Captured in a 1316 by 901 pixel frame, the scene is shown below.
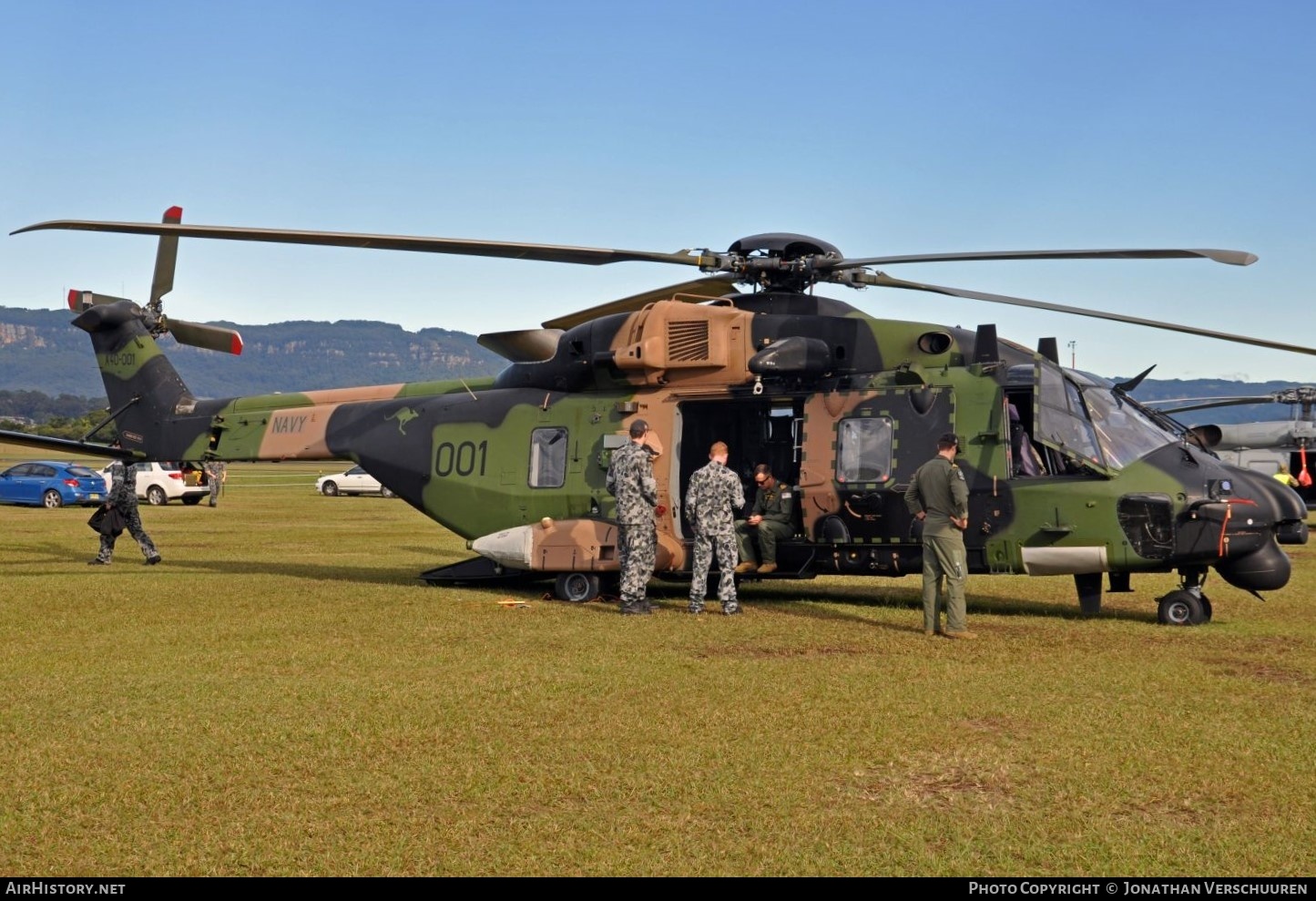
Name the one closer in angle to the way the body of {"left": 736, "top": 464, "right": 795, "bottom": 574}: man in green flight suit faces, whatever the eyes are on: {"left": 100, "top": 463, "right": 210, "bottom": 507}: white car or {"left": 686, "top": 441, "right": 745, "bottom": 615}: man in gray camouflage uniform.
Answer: the man in gray camouflage uniform

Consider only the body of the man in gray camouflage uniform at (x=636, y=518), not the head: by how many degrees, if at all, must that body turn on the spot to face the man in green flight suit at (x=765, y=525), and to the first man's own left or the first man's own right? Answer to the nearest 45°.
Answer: approximately 45° to the first man's own right

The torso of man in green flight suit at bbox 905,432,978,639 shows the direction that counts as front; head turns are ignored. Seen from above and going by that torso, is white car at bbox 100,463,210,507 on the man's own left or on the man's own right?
on the man's own left

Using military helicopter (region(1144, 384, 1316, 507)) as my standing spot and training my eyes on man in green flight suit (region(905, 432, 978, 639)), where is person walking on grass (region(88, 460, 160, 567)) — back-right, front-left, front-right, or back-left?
front-right

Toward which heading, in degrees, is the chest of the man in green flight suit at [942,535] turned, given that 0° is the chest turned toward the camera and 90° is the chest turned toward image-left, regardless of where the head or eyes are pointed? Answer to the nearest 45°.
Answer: approximately 225°

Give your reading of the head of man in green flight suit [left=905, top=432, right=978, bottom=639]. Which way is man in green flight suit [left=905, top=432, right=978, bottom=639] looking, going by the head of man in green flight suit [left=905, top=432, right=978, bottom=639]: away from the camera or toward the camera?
away from the camera

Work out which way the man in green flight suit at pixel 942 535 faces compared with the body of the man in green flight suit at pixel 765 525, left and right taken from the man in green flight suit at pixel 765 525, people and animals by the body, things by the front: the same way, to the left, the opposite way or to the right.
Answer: the opposite way

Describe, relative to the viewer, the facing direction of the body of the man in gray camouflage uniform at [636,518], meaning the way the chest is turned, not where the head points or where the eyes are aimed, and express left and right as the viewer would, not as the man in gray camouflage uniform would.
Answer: facing away from the viewer and to the right of the viewer

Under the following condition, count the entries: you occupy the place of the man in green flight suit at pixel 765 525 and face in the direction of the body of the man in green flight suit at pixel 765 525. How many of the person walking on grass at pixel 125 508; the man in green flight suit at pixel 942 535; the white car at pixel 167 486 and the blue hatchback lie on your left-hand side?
1

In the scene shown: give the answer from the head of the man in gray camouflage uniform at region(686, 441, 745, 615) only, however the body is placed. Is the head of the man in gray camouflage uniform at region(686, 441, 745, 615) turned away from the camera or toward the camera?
away from the camera

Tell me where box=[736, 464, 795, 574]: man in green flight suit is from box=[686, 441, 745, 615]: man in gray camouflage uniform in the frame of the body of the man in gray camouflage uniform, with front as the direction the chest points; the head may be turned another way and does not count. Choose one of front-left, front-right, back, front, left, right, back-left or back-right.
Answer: front-right

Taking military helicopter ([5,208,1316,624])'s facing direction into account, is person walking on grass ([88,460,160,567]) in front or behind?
behind

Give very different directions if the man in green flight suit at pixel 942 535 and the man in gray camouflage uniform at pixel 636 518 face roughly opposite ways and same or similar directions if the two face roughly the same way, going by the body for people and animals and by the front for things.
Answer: same or similar directions

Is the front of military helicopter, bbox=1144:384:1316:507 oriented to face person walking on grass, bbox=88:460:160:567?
no

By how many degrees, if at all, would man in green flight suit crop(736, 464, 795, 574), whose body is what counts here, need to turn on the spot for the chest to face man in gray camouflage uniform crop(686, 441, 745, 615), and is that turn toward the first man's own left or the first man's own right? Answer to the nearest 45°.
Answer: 0° — they already face them

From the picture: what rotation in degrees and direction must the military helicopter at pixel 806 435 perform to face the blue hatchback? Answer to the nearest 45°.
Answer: approximately 135° to its left

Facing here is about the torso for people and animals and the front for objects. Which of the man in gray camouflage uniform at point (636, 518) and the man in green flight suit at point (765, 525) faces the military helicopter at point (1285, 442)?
the man in gray camouflage uniform

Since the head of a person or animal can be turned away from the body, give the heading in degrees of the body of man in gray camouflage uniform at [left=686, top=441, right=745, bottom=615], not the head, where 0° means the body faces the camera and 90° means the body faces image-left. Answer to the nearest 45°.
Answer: approximately 180°
